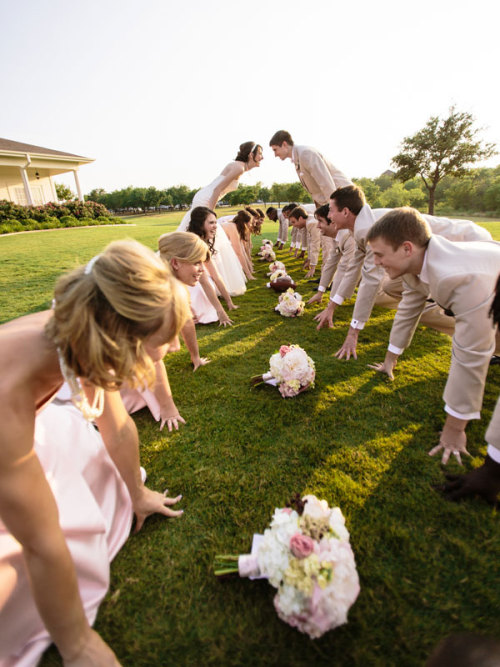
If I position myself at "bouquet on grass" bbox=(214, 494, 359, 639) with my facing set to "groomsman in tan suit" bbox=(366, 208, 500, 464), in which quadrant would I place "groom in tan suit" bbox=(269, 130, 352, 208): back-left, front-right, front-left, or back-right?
front-left

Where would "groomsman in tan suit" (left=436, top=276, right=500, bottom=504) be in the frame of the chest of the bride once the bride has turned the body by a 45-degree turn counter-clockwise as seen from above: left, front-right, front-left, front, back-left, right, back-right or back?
back-right

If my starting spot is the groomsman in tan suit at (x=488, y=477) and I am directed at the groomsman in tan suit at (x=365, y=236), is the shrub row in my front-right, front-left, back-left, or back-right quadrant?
front-left

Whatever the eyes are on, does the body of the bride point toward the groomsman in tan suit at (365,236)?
no

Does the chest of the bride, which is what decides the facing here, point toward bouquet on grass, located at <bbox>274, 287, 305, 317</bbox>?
no

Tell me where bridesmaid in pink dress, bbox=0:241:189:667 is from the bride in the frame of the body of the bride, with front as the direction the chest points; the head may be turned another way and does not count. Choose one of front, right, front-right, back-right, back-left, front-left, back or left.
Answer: right

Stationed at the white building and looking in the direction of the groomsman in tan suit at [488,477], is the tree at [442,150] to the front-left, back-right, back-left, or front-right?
front-left

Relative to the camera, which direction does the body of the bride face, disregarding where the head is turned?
to the viewer's right

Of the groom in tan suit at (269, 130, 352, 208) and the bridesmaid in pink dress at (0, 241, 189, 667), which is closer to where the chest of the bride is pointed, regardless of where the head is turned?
the groom in tan suit

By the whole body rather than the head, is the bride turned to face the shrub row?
no

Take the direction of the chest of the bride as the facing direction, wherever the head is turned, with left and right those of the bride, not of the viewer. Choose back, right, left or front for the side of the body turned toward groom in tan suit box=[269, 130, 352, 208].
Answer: front

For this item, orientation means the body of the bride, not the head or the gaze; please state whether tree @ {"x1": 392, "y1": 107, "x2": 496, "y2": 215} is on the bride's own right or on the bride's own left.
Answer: on the bride's own left

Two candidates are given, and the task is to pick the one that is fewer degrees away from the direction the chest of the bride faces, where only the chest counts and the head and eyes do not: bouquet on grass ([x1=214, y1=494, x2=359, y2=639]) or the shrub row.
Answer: the bouquet on grass

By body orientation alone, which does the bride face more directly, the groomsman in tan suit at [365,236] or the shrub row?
the groomsman in tan suit

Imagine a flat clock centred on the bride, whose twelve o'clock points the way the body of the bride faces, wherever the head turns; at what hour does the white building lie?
The white building is roughly at 8 o'clock from the bride.

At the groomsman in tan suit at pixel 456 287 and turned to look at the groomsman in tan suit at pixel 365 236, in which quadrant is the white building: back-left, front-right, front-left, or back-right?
front-left

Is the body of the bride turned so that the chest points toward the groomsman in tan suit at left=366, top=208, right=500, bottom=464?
no

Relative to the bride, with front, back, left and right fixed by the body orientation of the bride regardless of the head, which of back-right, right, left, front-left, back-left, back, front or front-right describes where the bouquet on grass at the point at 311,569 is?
right

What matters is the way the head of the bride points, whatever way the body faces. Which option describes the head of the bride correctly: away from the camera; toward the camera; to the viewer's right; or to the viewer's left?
to the viewer's right
